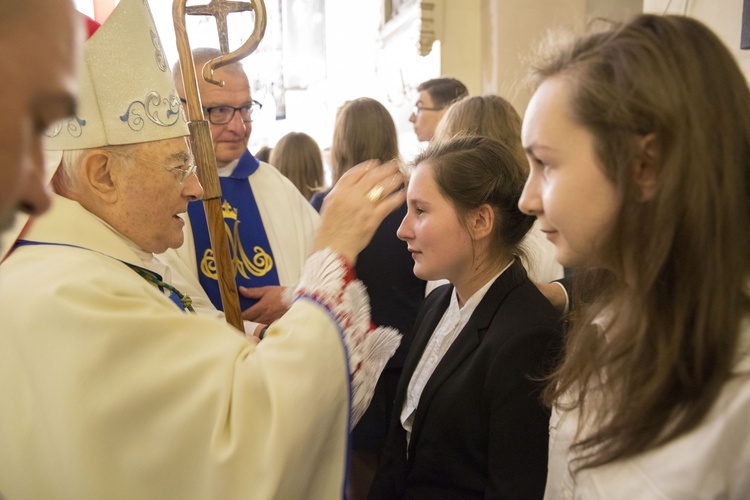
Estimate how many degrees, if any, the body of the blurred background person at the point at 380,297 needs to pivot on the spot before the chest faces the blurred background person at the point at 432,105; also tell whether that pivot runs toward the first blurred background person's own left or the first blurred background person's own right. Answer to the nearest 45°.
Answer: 0° — they already face them

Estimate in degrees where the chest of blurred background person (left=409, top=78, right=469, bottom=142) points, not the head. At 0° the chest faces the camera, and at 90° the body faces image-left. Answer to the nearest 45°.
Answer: approximately 90°

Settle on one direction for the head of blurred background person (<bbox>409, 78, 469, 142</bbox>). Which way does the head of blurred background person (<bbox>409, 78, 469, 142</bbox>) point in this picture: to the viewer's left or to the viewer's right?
to the viewer's left

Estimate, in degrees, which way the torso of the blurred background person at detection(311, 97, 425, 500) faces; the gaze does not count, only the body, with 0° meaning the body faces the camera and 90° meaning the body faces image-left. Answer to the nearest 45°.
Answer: approximately 180°

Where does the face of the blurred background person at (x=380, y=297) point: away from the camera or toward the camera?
away from the camera

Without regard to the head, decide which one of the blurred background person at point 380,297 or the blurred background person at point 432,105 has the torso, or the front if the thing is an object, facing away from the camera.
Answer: the blurred background person at point 380,297

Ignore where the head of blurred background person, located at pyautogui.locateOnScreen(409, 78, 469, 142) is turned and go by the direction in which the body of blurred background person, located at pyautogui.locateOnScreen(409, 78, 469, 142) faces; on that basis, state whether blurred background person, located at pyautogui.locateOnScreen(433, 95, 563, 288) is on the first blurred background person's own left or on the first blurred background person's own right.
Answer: on the first blurred background person's own left
